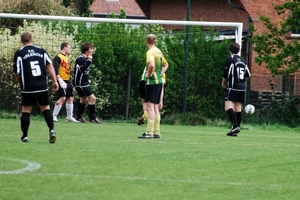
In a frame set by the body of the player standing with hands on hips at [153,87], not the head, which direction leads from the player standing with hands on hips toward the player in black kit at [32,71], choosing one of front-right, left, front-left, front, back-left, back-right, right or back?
left

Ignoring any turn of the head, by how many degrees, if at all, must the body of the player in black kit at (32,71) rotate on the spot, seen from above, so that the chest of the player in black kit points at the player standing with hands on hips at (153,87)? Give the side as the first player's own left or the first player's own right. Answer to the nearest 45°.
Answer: approximately 45° to the first player's own right

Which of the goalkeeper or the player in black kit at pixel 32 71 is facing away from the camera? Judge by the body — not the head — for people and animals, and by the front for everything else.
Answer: the player in black kit

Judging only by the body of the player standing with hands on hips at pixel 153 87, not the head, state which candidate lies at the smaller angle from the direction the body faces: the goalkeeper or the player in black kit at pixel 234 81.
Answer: the goalkeeper

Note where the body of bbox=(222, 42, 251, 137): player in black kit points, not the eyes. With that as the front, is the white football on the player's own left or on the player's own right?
on the player's own right

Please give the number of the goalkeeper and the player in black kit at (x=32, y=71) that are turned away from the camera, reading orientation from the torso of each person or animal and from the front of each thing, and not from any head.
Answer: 1

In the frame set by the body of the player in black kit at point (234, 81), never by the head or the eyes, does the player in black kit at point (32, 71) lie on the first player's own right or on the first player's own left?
on the first player's own left

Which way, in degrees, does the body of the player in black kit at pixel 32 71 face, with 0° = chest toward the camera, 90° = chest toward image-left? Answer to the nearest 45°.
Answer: approximately 180°

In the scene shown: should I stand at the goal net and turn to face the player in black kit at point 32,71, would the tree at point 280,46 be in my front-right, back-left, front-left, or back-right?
back-left

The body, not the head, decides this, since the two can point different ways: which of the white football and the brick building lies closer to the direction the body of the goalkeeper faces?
the white football

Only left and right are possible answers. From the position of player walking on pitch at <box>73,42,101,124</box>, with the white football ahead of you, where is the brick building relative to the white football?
left
